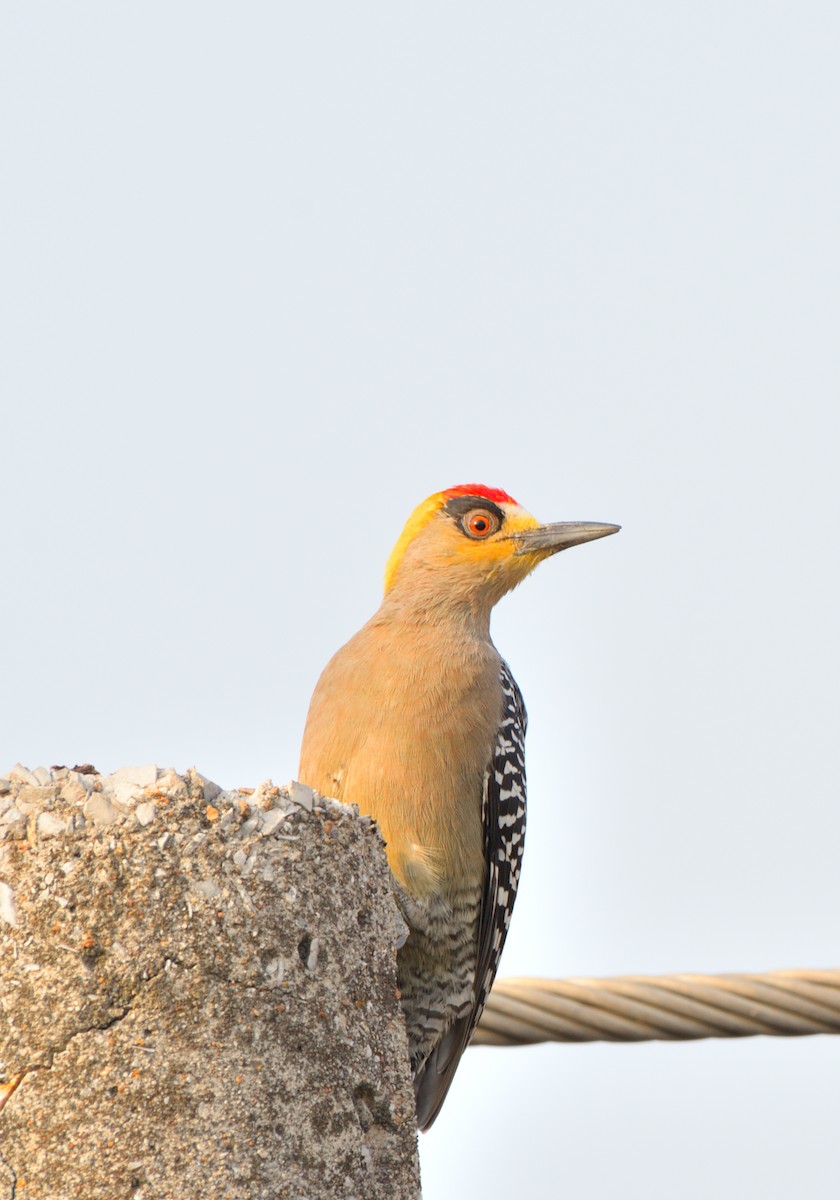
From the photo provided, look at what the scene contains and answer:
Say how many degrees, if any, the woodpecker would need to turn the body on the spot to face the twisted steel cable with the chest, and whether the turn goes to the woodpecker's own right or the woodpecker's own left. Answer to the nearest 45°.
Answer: approximately 135° to the woodpecker's own left

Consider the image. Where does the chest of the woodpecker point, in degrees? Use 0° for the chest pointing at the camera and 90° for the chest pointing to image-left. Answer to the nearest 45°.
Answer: approximately 45°
